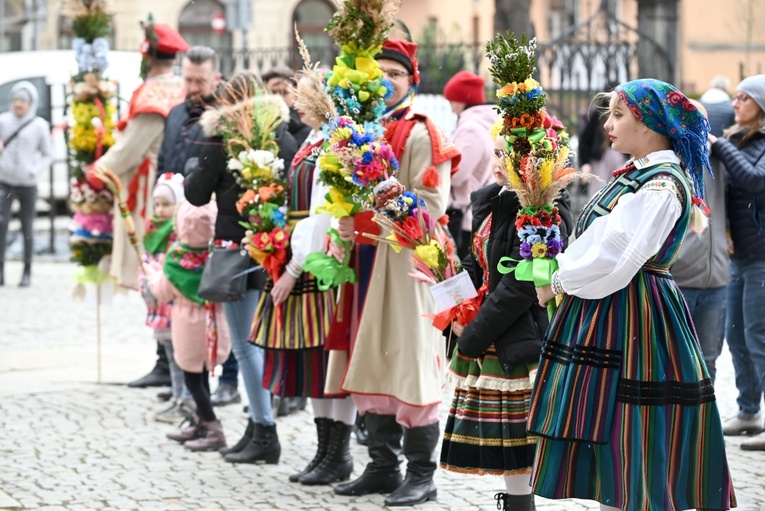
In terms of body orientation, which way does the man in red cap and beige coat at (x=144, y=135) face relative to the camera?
to the viewer's left

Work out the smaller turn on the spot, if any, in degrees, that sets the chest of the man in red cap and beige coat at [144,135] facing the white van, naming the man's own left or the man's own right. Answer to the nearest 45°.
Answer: approximately 90° to the man's own right

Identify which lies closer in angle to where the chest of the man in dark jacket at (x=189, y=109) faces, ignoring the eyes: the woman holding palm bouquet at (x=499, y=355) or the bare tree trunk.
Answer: the woman holding palm bouquet

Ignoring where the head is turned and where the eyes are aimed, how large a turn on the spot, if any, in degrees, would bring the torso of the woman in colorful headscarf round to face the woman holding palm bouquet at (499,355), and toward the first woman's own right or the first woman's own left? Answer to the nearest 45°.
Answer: approximately 45° to the first woman's own right

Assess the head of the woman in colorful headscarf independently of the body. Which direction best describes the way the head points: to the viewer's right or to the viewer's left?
to the viewer's left

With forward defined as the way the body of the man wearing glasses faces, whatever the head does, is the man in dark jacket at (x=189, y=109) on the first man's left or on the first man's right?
on the first man's right

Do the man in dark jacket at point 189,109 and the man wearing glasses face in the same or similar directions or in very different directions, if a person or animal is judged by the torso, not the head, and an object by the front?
same or similar directions

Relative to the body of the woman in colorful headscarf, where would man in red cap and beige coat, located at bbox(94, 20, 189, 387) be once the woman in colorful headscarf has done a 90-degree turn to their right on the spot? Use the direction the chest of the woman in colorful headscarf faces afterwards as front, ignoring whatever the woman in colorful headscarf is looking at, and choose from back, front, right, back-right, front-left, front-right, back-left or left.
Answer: front-left

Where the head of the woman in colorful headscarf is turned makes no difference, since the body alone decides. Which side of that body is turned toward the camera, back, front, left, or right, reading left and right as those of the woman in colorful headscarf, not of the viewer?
left

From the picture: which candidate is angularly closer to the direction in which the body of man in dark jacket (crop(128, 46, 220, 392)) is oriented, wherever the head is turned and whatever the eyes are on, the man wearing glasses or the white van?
the man wearing glasses

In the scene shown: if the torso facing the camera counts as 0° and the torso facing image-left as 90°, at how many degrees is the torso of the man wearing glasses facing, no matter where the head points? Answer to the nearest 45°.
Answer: approximately 45°

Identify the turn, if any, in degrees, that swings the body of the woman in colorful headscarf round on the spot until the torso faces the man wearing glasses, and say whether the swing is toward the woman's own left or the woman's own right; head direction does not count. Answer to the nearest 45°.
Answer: approximately 45° to the woman's own right

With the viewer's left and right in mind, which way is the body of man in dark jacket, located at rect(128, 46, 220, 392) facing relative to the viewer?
facing the viewer and to the left of the viewer
